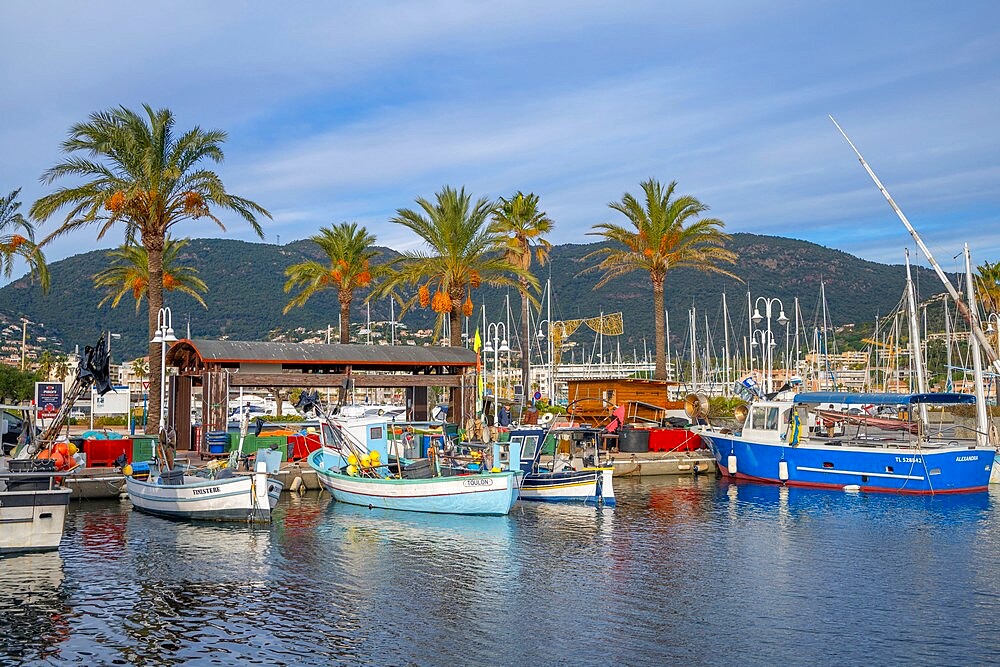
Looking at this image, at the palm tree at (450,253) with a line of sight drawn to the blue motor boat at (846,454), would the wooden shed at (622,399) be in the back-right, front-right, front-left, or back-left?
front-left

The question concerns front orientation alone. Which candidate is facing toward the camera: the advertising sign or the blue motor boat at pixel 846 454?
the advertising sign

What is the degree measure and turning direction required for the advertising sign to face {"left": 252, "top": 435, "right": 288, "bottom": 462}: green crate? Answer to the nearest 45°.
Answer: approximately 45° to its left

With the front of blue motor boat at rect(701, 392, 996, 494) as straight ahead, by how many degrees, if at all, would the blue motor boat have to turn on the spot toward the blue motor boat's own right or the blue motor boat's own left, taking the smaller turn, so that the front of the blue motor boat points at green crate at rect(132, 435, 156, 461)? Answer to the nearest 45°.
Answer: approximately 45° to the blue motor boat's own left

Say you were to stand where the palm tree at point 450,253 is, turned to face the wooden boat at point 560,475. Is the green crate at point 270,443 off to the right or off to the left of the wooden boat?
right

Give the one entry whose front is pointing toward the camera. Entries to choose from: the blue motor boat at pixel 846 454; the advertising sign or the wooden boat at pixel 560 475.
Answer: the advertising sign

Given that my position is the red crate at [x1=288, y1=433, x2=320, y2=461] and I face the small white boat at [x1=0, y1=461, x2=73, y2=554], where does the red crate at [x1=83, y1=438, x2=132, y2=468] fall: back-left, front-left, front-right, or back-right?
front-right

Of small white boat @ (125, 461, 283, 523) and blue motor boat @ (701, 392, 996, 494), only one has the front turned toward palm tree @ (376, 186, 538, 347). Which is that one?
the blue motor boat

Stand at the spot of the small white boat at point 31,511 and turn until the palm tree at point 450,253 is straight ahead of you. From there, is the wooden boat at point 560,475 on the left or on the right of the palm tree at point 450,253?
right

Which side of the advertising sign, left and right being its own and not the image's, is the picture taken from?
front

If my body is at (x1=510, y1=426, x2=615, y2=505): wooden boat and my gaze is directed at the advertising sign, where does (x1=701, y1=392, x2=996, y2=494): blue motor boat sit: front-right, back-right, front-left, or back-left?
back-right

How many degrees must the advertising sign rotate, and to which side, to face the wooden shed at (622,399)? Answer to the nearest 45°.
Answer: approximately 90° to its left

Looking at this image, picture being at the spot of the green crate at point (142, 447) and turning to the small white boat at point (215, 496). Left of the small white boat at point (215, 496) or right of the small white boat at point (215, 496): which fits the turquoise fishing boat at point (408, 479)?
left

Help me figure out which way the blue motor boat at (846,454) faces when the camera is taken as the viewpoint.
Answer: facing to the left of the viewer
